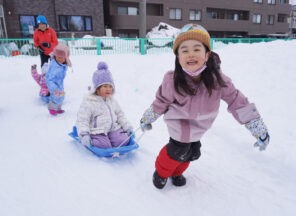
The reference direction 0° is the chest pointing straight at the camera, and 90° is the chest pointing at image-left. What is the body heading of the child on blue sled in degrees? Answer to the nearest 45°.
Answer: approximately 315°

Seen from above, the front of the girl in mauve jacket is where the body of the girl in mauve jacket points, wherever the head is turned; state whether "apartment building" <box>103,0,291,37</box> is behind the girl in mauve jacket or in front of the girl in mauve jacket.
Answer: behind

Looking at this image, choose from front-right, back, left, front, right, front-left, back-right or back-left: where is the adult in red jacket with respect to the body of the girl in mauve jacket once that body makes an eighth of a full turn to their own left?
back

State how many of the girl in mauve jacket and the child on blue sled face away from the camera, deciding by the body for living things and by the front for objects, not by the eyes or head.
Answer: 0

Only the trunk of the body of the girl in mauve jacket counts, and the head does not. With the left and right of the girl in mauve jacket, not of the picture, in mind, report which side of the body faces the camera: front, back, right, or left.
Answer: front

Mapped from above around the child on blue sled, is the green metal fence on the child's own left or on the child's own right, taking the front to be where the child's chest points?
on the child's own left

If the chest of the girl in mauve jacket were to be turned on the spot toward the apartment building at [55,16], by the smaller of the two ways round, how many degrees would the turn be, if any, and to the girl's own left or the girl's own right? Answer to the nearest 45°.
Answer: approximately 135° to the girl's own right

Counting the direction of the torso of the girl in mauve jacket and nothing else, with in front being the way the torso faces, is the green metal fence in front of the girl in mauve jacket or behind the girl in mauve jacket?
behind

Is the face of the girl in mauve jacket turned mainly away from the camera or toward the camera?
toward the camera
